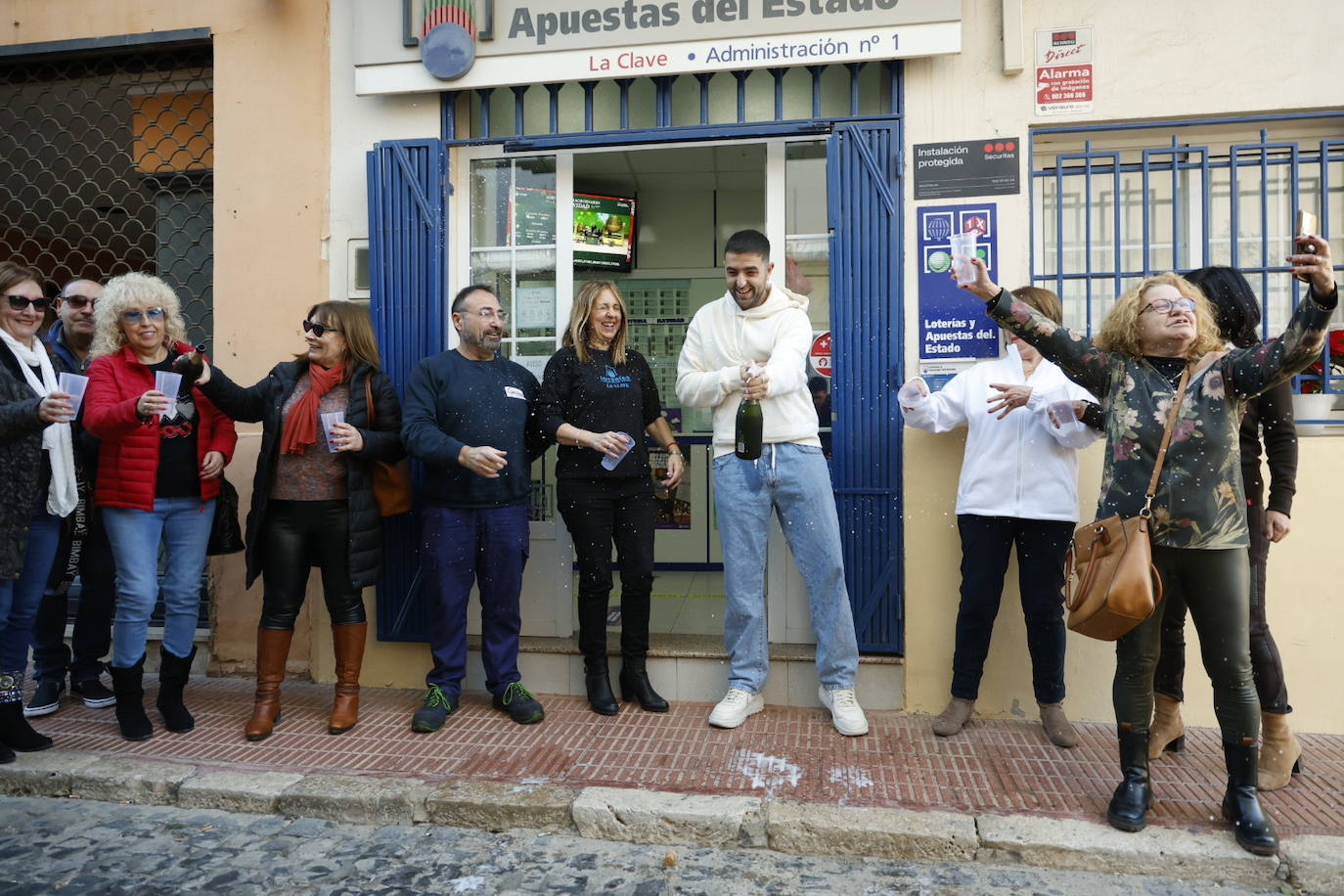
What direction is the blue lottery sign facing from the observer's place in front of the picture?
facing the viewer

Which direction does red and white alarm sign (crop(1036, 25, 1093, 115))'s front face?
toward the camera

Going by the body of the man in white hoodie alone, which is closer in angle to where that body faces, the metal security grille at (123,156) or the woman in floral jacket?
the woman in floral jacket

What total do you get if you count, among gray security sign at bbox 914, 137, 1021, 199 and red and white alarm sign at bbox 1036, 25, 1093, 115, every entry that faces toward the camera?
2

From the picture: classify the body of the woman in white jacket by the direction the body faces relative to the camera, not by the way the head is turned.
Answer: toward the camera

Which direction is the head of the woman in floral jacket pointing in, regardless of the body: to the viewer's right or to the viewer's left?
to the viewer's right

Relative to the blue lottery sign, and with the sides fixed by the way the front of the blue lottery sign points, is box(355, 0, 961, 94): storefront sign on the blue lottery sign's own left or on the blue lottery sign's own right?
on the blue lottery sign's own right

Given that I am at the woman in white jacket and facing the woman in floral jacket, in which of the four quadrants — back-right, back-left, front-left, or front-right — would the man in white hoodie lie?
back-right

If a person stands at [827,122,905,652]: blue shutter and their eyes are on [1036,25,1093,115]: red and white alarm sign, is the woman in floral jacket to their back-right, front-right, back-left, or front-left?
front-right

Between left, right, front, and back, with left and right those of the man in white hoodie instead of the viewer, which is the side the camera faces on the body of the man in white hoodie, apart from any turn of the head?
front

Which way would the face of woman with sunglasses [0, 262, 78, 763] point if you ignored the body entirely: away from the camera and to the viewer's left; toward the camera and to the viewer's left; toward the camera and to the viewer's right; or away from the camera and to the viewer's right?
toward the camera and to the viewer's right

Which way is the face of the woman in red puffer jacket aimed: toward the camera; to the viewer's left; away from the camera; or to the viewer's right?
toward the camera
